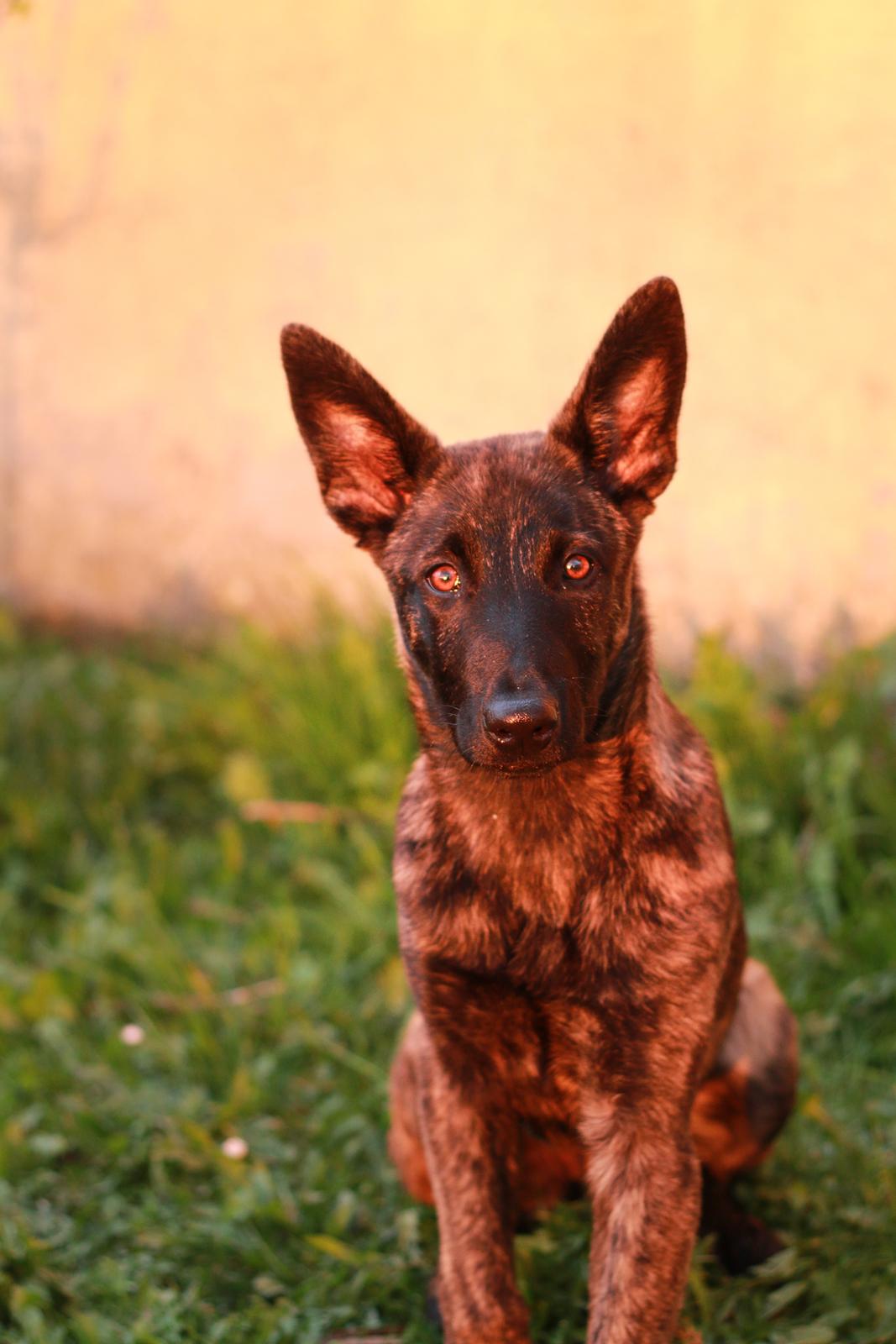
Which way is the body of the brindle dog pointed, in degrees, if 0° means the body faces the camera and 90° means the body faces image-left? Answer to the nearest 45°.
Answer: approximately 0°

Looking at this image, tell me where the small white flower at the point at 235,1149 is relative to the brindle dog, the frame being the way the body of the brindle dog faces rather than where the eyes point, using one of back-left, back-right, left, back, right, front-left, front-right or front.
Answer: back-right
